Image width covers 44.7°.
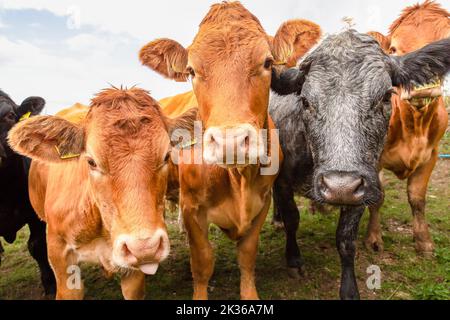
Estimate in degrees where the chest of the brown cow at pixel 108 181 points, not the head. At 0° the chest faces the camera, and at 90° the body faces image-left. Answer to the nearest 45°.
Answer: approximately 315°

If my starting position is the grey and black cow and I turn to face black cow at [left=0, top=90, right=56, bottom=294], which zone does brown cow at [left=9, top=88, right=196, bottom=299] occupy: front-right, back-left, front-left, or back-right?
front-left

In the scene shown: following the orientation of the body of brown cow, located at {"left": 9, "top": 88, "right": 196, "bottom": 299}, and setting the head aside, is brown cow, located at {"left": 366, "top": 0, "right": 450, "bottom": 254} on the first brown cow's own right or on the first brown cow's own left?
on the first brown cow's own left

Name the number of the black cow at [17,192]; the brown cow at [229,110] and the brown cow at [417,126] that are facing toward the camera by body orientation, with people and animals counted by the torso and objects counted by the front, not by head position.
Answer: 3

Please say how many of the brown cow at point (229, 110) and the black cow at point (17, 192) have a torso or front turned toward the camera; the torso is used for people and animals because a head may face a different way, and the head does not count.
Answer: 2

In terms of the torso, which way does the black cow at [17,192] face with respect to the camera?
toward the camera

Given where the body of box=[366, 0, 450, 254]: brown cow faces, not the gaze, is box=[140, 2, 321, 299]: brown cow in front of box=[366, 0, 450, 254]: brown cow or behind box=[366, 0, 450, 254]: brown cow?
in front

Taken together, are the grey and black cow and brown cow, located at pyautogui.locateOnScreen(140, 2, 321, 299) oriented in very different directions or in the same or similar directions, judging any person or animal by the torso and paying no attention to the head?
same or similar directions

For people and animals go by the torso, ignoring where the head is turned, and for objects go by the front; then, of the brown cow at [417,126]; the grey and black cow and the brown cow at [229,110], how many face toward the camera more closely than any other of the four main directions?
3

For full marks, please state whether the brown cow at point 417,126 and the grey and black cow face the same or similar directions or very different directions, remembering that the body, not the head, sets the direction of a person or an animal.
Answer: same or similar directions

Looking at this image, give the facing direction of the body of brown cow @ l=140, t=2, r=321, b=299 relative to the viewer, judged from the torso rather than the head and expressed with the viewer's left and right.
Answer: facing the viewer

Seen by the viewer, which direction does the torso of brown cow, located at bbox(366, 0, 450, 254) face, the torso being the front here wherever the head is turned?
toward the camera
